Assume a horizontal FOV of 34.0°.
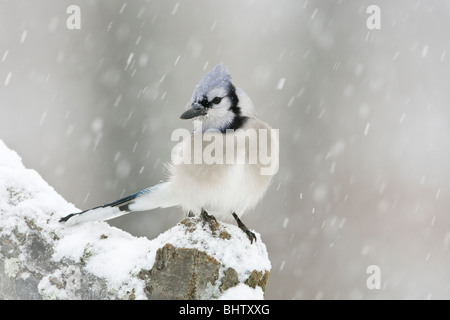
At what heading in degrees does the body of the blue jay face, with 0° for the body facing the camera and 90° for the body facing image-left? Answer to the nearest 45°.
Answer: approximately 315°
